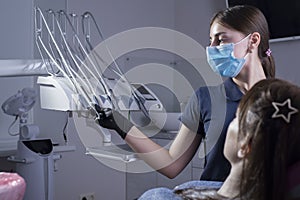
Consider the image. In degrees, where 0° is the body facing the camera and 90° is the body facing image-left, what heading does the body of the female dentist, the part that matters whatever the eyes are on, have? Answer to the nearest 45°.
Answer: approximately 45°

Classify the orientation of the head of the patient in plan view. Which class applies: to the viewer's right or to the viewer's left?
to the viewer's left

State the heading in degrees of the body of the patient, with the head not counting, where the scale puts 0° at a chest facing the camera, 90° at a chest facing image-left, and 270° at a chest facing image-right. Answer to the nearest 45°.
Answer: approximately 135°

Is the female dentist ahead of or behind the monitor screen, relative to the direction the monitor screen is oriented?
ahead

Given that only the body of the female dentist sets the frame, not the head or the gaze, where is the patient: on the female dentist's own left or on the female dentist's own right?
on the female dentist's own left

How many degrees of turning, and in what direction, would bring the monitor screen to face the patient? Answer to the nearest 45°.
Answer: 0° — it already faces them

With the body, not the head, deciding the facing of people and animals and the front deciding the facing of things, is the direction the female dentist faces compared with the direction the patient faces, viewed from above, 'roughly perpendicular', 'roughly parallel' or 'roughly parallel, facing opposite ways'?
roughly perpendicular

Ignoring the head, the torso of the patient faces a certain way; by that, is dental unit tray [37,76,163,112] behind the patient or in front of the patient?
in front

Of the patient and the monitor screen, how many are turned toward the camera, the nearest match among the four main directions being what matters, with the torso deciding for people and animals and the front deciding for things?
1

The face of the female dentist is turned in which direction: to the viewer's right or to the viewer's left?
to the viewer's left

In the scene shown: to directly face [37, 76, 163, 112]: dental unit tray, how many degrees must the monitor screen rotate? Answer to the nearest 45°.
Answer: approximately 45° to its right
